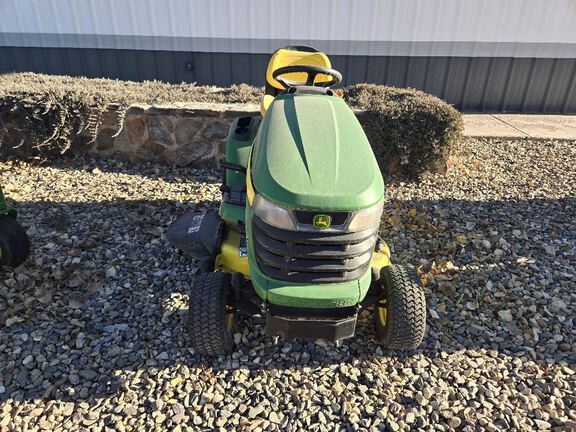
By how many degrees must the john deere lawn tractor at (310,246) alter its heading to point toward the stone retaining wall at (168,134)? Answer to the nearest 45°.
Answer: approximately 135° to its right

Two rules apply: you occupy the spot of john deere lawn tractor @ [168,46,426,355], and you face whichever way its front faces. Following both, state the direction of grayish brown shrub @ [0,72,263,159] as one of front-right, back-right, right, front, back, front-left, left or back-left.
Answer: back-right

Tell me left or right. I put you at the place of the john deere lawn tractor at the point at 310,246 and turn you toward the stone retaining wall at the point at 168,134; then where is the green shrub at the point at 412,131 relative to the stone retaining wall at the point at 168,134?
right

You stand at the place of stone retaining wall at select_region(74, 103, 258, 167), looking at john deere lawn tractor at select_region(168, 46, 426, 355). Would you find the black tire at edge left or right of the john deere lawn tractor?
right

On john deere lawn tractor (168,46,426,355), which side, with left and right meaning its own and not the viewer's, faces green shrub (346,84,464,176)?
back

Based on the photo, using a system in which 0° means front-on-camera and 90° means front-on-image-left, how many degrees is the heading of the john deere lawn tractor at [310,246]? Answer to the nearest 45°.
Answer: approximately 0°

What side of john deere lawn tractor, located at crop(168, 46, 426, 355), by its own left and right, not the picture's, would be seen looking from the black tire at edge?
right
